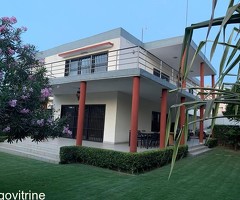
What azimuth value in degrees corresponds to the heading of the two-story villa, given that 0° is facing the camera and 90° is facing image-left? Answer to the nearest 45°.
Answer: approximately 45°

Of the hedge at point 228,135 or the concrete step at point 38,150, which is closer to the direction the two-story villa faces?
the concrete step

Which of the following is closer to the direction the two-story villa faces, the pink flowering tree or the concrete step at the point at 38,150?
the concrete step

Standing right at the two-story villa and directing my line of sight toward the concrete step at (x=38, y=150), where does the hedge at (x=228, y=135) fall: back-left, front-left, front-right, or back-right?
back-left

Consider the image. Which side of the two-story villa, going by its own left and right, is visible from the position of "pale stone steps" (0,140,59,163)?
front

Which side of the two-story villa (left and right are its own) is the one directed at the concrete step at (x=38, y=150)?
front
